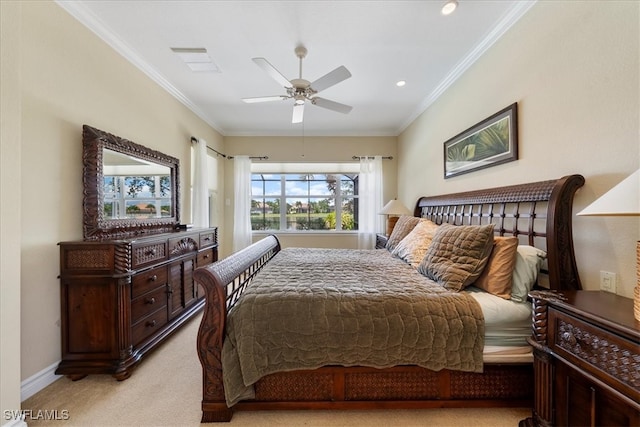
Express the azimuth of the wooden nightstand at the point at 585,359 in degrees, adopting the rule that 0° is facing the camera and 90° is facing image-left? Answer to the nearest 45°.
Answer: approximately 45°

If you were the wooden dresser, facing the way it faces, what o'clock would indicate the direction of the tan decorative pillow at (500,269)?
The tan decorative pillow is roughly at 12 o'clock from the wooden dresser.

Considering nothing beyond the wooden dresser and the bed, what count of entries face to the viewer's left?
1

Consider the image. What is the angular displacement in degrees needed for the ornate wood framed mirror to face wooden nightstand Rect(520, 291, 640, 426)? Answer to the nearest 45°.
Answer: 0° — it already faces it

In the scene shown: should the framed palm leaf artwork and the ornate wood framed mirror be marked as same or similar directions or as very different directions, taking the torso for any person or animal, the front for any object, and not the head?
very different directions

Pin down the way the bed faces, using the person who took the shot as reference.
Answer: facing to the left of the viewer

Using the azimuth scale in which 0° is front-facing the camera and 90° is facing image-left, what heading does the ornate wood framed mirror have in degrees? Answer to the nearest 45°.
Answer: approximately 315°

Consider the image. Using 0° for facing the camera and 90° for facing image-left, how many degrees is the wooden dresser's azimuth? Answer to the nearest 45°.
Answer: approximately 315°

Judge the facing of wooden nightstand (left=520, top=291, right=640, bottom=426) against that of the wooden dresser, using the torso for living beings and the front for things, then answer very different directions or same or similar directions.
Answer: very different directions
